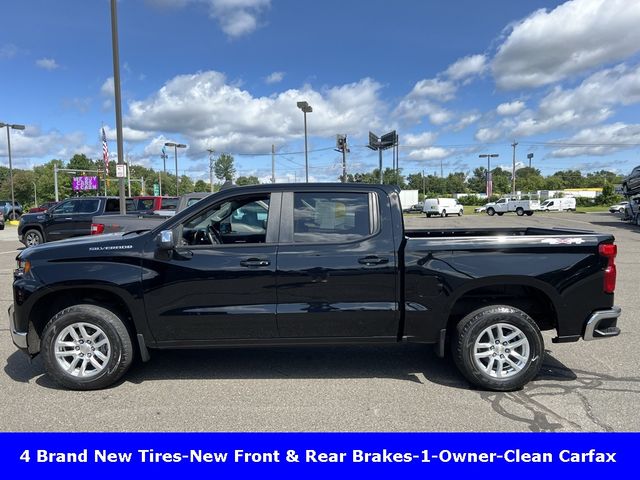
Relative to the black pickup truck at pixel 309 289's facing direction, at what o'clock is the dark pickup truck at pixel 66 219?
The dark pickup truck is roughly at 2 o'clock from the black pickup truck.

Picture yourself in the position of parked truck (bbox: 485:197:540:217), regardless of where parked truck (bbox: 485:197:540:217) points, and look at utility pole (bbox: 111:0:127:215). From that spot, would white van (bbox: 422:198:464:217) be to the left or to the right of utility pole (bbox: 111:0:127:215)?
right

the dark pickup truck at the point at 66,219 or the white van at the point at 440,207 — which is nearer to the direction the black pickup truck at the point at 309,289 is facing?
the dark pickup truck

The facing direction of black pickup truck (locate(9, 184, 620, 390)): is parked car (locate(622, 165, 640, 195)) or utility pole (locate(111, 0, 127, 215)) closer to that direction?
the utility pole

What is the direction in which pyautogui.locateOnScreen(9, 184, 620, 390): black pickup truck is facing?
to the viewer's left

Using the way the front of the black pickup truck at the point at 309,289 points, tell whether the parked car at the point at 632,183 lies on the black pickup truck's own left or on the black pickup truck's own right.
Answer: on the black pickup truck's own right
